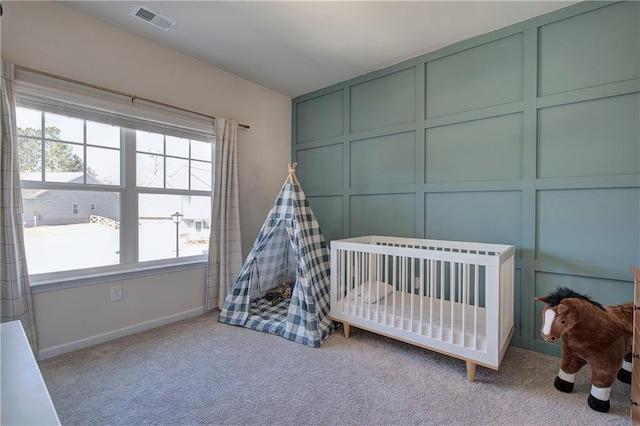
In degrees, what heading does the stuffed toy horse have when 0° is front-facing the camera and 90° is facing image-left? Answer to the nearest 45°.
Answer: approximately 45°

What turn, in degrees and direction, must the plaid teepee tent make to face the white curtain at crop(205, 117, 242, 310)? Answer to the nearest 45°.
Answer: approximately 90° to its right

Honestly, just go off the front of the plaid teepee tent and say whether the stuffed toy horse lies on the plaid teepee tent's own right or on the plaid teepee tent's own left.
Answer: on the plaid teepee tent's own left

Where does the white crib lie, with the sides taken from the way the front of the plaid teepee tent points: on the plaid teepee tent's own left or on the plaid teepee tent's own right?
on the plaid teepee tent's own left

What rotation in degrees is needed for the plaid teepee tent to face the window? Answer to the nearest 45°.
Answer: approximately 45° to its right
